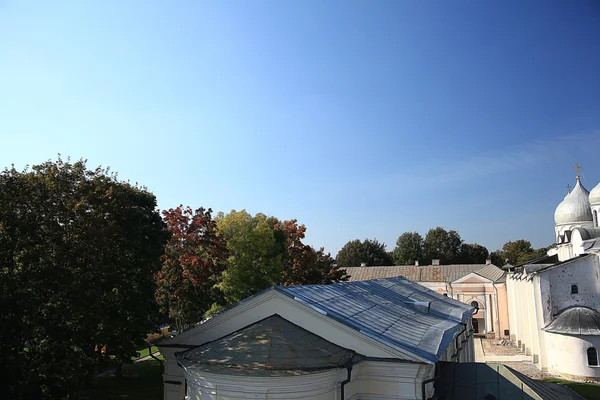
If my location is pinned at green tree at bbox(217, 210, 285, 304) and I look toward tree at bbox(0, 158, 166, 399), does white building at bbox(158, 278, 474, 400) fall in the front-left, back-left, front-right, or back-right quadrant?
front-left

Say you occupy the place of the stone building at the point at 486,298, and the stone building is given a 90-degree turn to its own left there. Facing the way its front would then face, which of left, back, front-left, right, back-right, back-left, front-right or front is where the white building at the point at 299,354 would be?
right

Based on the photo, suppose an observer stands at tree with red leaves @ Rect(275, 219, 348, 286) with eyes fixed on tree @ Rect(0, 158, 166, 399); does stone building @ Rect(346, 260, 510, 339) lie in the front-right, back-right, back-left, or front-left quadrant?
back-left

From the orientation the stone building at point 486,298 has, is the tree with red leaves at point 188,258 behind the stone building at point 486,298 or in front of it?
in front

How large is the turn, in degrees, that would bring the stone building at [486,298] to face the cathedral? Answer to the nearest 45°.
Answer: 0° — it already faces it

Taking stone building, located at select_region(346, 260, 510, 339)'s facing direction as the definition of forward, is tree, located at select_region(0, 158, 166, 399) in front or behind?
in front

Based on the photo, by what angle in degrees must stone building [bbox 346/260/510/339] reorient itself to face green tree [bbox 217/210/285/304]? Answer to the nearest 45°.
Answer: approximately 45° to its right

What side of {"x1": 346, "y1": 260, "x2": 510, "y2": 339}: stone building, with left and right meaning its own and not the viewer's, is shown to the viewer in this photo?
front

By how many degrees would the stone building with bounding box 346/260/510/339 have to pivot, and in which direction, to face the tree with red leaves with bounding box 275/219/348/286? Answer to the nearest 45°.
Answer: approximately 45° to its right

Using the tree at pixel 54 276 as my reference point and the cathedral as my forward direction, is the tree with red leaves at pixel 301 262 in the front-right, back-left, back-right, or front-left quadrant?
front-left

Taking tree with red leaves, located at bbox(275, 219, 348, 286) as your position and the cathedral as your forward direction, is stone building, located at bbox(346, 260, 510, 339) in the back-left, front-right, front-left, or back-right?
front-left
